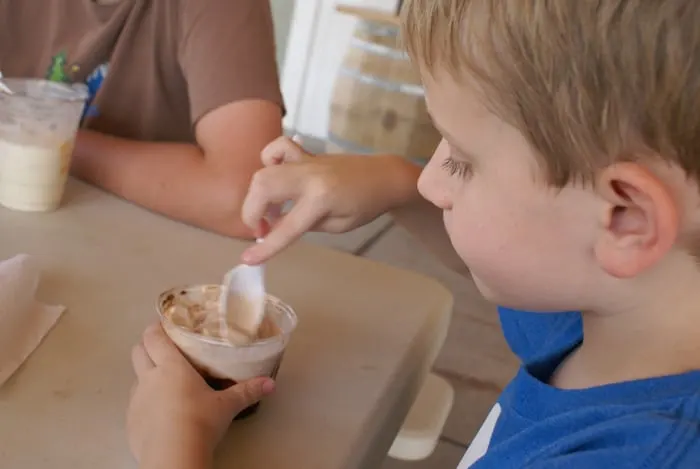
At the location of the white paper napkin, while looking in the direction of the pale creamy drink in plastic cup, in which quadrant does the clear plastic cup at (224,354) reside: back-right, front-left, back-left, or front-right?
back-right

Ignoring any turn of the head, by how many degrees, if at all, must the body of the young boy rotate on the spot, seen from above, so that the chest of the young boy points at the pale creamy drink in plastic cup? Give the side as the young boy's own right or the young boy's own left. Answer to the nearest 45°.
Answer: approximately 45° to the young boy's own right

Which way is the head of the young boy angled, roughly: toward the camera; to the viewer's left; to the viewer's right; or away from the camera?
to the viewer's left

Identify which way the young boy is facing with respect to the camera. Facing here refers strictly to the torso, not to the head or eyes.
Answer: to the viewer's left
